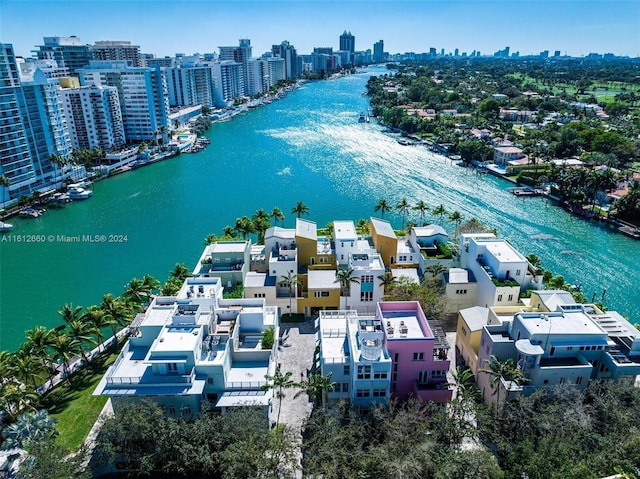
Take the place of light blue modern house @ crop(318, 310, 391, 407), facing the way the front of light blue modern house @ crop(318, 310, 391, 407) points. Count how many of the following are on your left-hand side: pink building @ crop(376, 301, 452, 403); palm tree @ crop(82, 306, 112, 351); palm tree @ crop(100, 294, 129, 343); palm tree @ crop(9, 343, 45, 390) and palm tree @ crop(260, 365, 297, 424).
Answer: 1

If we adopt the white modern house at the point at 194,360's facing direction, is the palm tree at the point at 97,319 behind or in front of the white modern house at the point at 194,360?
behind

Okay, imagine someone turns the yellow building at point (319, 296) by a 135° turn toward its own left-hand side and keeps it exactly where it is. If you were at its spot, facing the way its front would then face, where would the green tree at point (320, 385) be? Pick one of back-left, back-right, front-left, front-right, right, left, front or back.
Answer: back-right

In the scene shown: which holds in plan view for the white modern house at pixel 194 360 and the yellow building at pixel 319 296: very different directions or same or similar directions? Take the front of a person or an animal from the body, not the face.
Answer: same or similar directions

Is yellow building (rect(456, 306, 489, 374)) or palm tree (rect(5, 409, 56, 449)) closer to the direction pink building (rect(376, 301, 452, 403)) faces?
the palm tree

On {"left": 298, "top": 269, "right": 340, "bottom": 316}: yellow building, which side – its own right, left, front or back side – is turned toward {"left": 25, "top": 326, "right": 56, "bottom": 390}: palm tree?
right

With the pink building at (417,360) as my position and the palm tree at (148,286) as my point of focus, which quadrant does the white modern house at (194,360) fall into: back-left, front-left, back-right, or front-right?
front-left

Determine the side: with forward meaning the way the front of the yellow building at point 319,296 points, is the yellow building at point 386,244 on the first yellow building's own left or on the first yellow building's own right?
on the first yellow building's own left

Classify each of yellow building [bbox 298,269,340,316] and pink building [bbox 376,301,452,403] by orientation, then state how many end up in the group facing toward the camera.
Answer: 2

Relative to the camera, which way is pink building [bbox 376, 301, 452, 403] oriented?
toward the camera

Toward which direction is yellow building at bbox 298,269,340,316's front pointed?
toward the camera

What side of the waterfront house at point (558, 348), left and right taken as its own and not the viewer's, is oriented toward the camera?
front

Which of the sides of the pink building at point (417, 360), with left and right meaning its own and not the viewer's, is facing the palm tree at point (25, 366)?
right

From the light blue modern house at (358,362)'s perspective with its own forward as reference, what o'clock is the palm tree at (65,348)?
The palm tree is roughly at 3 o'clock from the light blue modern house.

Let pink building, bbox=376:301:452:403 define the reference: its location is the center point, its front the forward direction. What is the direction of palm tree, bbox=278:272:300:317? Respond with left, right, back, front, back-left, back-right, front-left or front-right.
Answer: back-right

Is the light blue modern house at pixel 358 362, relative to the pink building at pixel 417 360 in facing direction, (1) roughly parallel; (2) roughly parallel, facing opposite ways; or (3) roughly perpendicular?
roughly parallel
